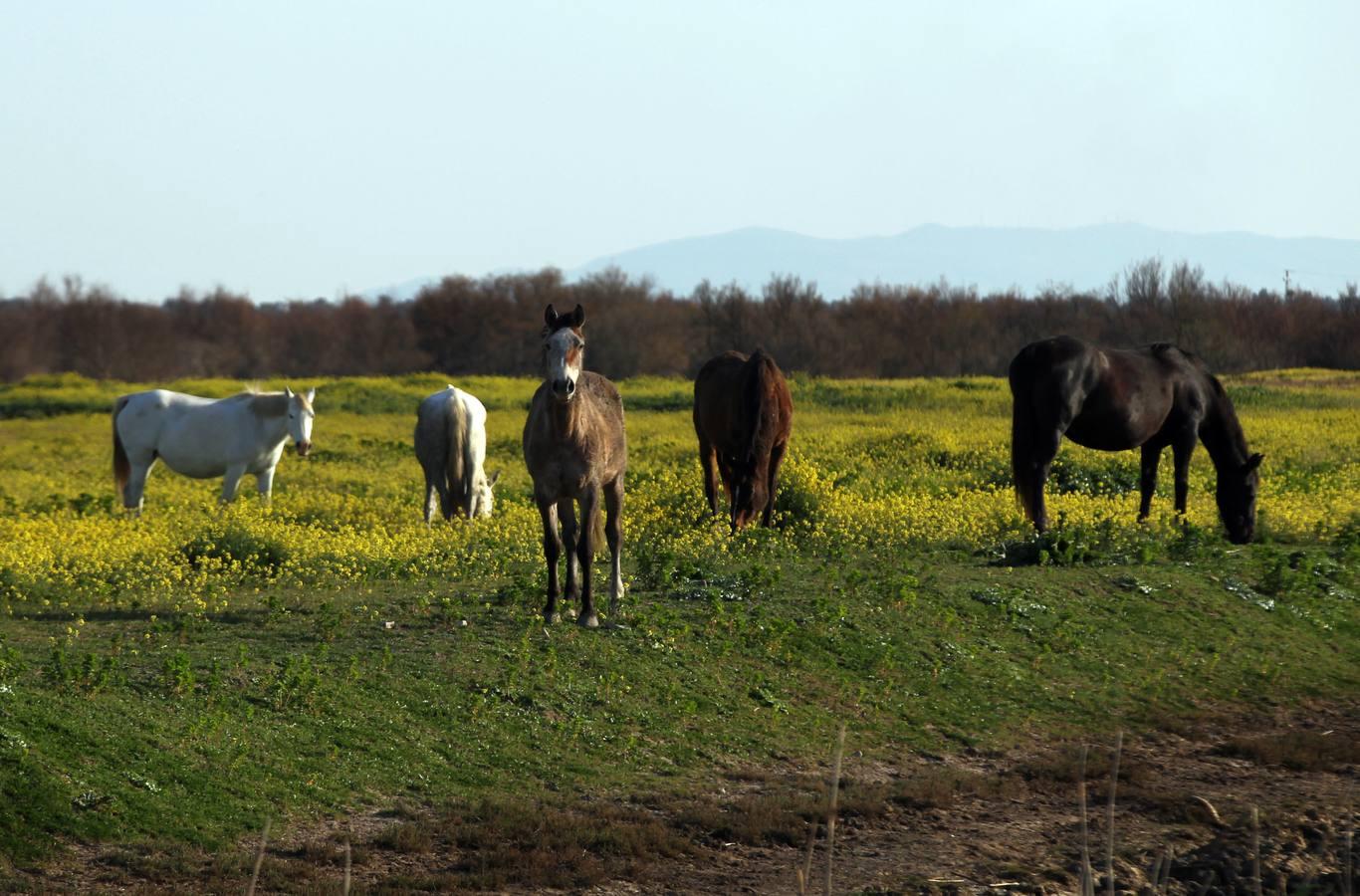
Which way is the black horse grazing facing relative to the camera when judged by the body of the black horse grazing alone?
to the viewer's right

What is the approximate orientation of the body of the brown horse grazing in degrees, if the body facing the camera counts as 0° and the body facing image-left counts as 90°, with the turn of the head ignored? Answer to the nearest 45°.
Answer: approximately 0°

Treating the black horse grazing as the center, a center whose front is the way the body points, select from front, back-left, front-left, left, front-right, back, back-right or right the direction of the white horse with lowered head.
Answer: back

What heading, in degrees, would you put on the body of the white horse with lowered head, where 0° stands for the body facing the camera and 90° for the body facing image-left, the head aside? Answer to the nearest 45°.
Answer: approximately 180°

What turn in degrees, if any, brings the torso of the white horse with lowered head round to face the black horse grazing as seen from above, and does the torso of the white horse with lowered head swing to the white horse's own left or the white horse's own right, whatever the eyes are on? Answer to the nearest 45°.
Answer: approximately 90° to the white horse's own right

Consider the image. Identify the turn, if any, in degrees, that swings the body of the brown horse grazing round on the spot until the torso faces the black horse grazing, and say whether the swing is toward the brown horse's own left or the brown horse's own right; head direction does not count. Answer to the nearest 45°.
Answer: approximately 90° to the brown horse's own left

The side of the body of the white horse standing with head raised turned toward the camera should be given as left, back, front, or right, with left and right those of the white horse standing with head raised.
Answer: right

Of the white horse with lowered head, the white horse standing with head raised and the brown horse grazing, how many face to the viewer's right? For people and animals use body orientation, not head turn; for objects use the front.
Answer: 1

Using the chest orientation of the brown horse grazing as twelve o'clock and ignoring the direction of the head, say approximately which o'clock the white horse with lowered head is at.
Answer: The white horse with lowered head is roughly at 4 o'clock from the brown horse grazing.

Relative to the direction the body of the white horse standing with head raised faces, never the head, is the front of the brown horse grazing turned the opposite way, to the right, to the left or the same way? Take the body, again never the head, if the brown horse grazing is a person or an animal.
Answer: to the right
